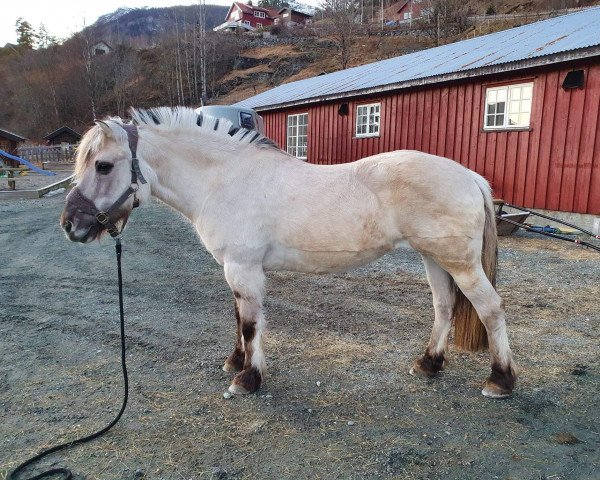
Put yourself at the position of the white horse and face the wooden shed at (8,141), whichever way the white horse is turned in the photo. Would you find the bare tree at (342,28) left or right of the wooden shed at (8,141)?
right

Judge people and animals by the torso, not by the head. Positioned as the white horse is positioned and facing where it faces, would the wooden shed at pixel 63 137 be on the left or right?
on its right

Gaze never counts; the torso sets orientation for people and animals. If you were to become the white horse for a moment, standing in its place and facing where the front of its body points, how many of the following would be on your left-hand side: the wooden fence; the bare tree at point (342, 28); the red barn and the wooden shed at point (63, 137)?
0

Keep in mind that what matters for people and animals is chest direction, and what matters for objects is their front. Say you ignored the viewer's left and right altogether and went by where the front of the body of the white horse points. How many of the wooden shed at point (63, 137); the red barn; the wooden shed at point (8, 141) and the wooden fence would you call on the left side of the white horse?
0

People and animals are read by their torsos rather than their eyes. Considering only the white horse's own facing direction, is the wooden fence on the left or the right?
on its right

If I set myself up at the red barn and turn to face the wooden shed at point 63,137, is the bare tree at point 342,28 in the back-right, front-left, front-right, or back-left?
front-right

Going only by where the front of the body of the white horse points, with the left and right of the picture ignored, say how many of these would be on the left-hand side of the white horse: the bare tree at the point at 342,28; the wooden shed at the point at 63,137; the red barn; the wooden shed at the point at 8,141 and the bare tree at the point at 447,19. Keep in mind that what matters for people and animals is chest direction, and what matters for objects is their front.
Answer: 0

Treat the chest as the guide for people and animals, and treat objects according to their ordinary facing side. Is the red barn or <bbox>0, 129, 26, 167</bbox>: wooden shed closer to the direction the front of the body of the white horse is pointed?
the wooden shed

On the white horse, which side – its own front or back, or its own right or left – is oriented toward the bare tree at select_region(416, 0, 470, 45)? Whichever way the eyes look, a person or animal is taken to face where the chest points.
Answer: right

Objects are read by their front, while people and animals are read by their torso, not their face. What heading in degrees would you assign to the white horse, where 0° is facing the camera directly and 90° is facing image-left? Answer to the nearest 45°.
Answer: approximately 90°

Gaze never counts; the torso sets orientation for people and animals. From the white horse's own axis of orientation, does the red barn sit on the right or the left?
on its right

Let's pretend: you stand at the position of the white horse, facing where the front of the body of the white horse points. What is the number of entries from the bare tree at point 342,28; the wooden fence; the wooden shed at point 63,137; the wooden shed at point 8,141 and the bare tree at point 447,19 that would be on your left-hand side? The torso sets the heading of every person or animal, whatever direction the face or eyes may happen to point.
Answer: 0

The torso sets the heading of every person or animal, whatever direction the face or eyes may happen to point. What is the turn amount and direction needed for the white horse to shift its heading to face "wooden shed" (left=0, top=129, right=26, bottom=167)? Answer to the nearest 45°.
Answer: approximately 45° to its right
